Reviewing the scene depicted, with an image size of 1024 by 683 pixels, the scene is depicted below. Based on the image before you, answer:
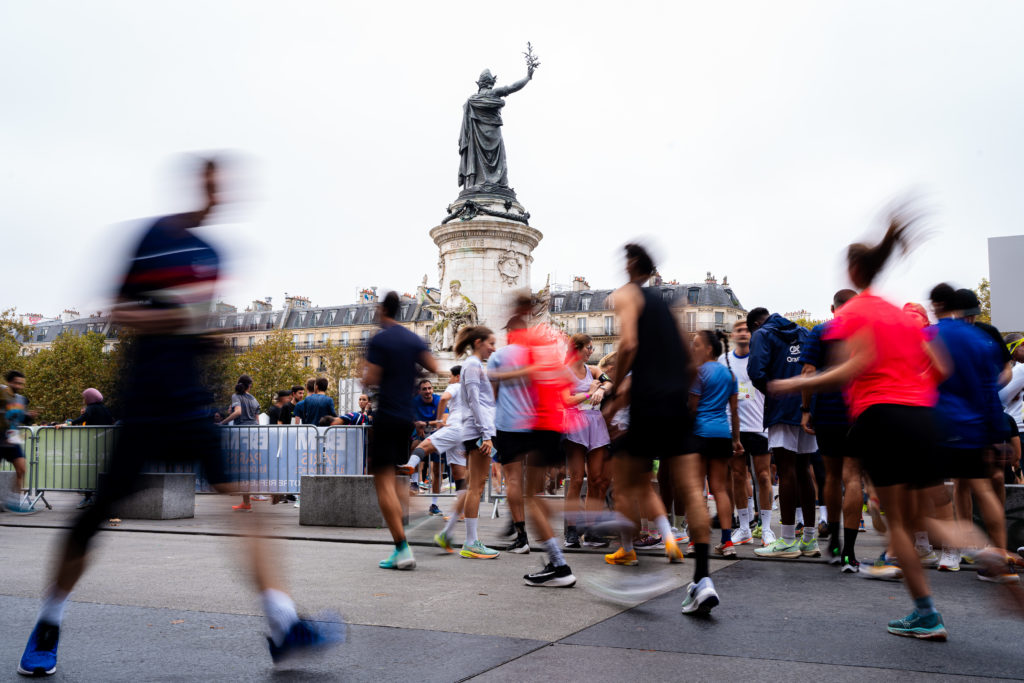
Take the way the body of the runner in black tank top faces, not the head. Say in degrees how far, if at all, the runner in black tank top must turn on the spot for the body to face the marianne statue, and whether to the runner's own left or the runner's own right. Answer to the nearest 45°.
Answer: approximately 45° to the runner's own right

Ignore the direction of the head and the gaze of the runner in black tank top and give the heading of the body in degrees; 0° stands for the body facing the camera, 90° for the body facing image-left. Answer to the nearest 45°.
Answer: approximately 135°

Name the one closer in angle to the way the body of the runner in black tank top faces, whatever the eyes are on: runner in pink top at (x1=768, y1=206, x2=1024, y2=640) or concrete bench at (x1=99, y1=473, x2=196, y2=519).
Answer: the concrete bench

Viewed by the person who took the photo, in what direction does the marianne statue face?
facing away from the viewer and to the right of the viewer

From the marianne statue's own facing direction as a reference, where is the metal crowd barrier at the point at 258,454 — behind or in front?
behind

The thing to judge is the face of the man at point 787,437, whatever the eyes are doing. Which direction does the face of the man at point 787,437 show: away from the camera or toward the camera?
away from the camera
